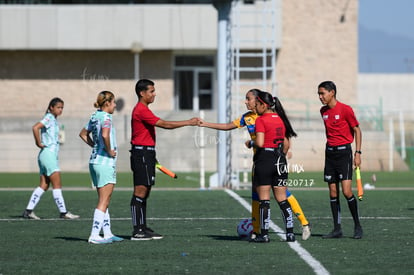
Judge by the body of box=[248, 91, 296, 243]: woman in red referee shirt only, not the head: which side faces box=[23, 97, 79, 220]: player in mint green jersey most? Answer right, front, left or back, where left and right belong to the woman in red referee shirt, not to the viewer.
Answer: front

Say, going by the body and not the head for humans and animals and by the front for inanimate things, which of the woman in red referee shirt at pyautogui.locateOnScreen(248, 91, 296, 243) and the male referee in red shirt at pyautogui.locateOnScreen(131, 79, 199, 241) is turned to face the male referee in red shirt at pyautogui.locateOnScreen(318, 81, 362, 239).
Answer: the male referee in red shirt at pyautogui.locateOnScreen(131, 79, 199, 241)

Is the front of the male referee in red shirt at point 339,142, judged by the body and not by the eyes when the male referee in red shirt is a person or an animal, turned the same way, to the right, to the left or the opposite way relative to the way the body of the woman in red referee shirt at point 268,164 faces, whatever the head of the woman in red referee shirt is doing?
to the left

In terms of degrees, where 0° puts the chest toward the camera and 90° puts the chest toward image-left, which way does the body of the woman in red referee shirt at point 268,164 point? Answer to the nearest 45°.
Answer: approximately 135°

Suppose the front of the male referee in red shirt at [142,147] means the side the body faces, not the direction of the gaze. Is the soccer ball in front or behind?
in front

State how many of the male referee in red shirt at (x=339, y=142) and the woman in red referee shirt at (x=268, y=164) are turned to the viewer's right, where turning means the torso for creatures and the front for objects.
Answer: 0

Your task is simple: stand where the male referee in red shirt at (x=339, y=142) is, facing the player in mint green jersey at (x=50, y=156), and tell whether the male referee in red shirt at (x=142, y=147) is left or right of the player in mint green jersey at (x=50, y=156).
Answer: left

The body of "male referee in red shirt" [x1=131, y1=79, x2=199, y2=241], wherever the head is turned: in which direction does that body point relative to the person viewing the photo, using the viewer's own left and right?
facing to the right of the viewer
